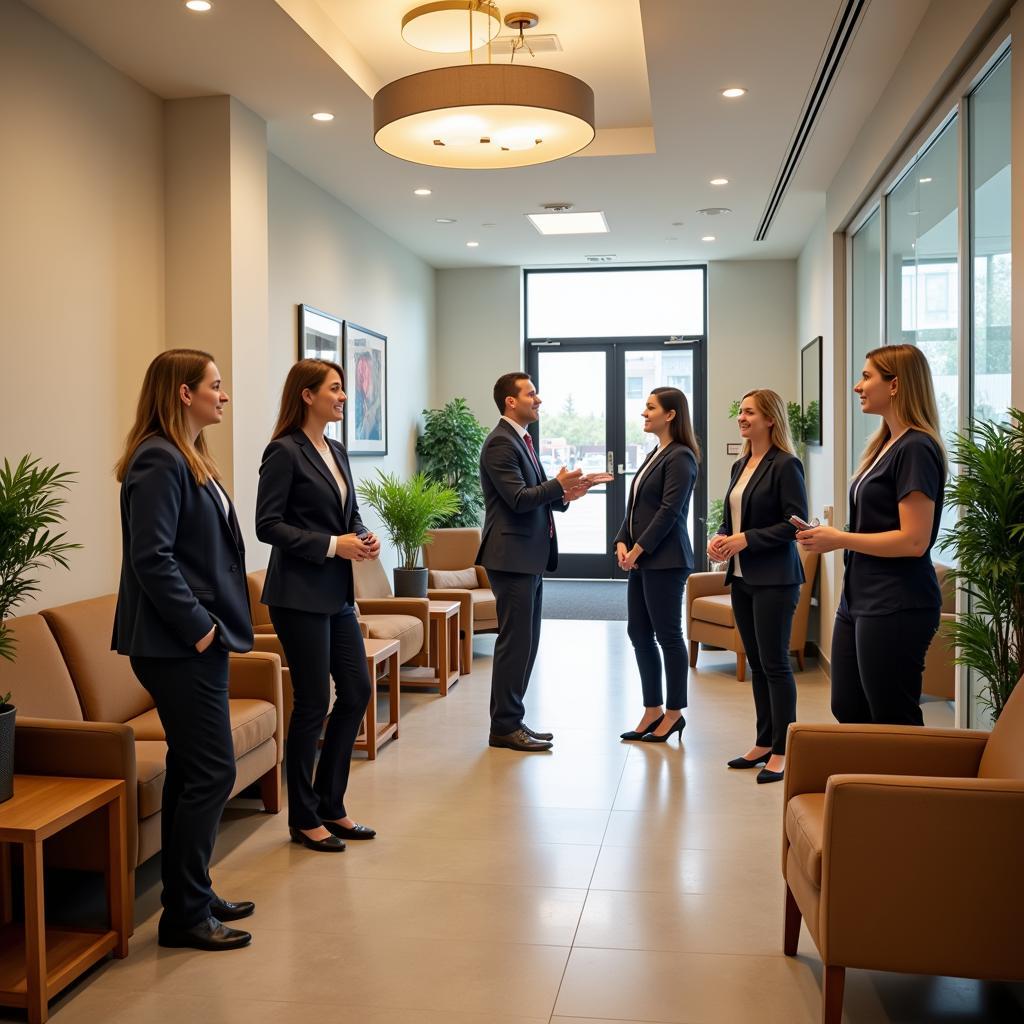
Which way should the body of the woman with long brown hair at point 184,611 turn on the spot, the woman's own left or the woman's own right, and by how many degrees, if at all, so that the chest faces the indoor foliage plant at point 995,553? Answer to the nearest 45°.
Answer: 0° — they already face it

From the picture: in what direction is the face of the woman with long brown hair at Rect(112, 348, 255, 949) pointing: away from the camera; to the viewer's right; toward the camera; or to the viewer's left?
to the viewer's right

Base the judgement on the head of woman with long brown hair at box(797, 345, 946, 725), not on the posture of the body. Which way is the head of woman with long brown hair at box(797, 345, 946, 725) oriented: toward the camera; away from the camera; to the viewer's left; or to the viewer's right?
to the viewer's left

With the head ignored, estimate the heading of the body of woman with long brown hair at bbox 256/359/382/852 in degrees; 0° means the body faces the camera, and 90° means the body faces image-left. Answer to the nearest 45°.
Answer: approximately 315°

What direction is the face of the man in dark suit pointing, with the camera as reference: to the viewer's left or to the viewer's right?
to the viewer's right

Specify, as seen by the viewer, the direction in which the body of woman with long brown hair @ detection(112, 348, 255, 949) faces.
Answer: to the viewer's right

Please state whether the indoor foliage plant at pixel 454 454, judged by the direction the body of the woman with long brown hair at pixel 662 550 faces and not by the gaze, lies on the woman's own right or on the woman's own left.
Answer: on the woman's own right

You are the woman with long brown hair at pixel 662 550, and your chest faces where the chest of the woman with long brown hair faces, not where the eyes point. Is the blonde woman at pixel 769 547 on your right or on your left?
on your left

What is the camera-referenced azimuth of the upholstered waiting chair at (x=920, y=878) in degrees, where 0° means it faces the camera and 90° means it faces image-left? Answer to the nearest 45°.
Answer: approximately 90°

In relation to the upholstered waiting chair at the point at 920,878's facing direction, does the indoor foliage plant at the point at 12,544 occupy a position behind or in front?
in front

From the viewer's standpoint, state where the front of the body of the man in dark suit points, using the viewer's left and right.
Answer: facing to the right of the viewer

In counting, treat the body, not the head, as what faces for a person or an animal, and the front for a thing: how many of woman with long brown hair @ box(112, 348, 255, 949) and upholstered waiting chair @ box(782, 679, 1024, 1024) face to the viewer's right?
1

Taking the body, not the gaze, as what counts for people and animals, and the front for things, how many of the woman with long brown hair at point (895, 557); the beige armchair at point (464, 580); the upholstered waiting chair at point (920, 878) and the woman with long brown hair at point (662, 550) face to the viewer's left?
3
